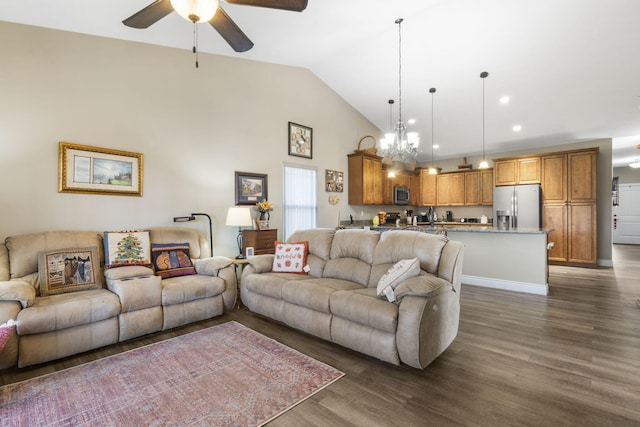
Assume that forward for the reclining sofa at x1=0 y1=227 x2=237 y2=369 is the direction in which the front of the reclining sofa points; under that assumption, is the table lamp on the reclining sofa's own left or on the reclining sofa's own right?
on the reclining sofa's own left

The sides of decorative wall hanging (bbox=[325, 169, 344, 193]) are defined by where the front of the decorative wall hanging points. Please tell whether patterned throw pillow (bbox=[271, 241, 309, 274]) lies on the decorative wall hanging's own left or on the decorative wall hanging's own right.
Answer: on the decorative wall hanging's own right

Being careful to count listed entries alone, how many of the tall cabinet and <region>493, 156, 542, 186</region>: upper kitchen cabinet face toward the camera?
2

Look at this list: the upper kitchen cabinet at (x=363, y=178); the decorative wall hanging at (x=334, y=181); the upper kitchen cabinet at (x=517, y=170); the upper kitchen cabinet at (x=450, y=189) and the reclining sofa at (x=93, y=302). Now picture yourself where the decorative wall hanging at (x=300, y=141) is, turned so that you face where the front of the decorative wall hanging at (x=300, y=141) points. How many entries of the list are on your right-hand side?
1

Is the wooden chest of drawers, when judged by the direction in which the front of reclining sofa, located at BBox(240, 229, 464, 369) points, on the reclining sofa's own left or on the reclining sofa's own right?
on the reclining sofa's own right

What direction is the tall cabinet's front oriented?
toward the camera

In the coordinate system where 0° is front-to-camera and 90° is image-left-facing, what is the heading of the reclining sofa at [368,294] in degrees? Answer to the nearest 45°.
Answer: approximately 45°

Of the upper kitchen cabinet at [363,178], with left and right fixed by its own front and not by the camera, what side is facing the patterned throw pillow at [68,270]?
right

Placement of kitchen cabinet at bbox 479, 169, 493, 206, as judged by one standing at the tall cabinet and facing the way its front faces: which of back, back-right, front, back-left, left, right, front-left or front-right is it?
right

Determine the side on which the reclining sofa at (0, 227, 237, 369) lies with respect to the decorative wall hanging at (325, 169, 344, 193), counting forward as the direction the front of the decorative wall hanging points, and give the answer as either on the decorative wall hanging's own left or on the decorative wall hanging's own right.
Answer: on the decorative wall hanging's own right

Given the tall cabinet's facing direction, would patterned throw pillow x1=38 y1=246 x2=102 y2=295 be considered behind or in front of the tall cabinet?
in front

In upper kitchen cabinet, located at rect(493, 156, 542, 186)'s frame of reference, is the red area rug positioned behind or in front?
in front

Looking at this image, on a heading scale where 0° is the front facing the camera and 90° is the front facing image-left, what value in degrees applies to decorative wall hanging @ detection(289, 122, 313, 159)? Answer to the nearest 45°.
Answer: approximately 315°

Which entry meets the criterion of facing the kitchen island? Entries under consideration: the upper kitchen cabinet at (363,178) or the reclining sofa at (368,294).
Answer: the upper kitchen cabinet

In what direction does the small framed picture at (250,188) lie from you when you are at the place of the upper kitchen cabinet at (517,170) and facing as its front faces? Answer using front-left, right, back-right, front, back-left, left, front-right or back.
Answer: front-right

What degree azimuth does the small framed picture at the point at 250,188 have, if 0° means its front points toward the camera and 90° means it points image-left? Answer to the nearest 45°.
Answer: approximately 315°

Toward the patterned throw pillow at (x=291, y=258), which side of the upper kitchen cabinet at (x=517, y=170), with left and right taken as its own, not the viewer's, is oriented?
front
